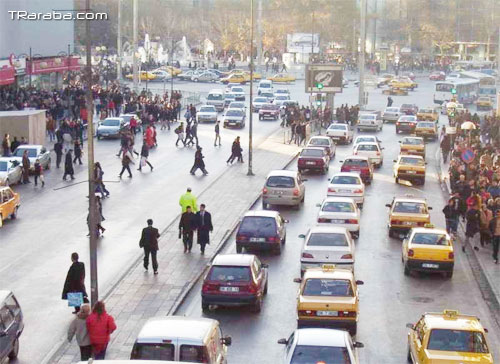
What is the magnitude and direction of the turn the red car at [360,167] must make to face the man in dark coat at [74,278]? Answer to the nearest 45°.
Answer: approximately 180°

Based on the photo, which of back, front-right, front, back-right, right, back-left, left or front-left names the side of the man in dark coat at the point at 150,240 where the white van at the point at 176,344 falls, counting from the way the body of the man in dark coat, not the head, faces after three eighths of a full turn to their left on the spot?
front-left

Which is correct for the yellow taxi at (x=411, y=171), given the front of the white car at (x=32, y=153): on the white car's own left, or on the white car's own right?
on the white car's own left

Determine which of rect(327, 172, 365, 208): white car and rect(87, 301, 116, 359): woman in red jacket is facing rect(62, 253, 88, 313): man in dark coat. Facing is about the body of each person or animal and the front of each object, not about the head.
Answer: the woman in red jacket

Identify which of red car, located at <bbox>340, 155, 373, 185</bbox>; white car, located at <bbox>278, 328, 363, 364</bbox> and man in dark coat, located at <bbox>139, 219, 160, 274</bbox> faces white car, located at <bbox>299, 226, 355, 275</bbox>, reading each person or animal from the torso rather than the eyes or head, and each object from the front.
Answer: white car, located at <bbox>278, 328, 363, 364</bbox>

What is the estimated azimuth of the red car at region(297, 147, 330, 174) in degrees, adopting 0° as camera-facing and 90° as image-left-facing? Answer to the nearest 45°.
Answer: approximately 180°

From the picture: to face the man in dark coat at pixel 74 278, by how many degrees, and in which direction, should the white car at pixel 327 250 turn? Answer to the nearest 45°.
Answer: approximately 135° to its left

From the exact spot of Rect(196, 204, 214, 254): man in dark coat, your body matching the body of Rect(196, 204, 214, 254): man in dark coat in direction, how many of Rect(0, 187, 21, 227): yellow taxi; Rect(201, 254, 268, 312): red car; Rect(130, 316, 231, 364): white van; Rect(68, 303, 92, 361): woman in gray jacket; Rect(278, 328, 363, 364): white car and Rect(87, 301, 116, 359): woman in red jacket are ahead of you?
5

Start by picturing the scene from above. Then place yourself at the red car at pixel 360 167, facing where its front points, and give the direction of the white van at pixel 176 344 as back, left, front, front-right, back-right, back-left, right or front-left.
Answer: back

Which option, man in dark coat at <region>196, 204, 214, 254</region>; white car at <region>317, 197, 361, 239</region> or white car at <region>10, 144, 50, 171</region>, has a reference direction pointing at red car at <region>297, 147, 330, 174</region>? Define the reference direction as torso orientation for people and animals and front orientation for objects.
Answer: white car at <region>317, 197, 361, 239</region>

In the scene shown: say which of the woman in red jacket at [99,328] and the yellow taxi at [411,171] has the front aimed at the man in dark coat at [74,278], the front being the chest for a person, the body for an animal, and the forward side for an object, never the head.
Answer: the woman in red jacket

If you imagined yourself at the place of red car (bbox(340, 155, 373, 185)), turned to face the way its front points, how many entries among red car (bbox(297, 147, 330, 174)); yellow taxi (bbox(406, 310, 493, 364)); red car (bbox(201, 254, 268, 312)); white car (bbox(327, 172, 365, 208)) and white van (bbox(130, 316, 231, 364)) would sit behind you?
4

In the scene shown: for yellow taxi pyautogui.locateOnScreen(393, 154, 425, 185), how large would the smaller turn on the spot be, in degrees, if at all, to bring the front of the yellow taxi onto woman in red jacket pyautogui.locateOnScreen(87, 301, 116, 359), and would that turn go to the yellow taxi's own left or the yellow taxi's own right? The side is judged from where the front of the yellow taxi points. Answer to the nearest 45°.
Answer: approximately 180°

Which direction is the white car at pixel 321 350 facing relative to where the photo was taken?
away from the camera

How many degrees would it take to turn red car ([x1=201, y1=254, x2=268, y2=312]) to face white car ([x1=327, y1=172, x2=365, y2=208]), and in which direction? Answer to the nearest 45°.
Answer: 0° — it already faces it

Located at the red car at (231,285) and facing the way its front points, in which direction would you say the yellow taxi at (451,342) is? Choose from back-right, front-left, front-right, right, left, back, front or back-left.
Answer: back-right

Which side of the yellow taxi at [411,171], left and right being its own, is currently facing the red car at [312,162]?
left
